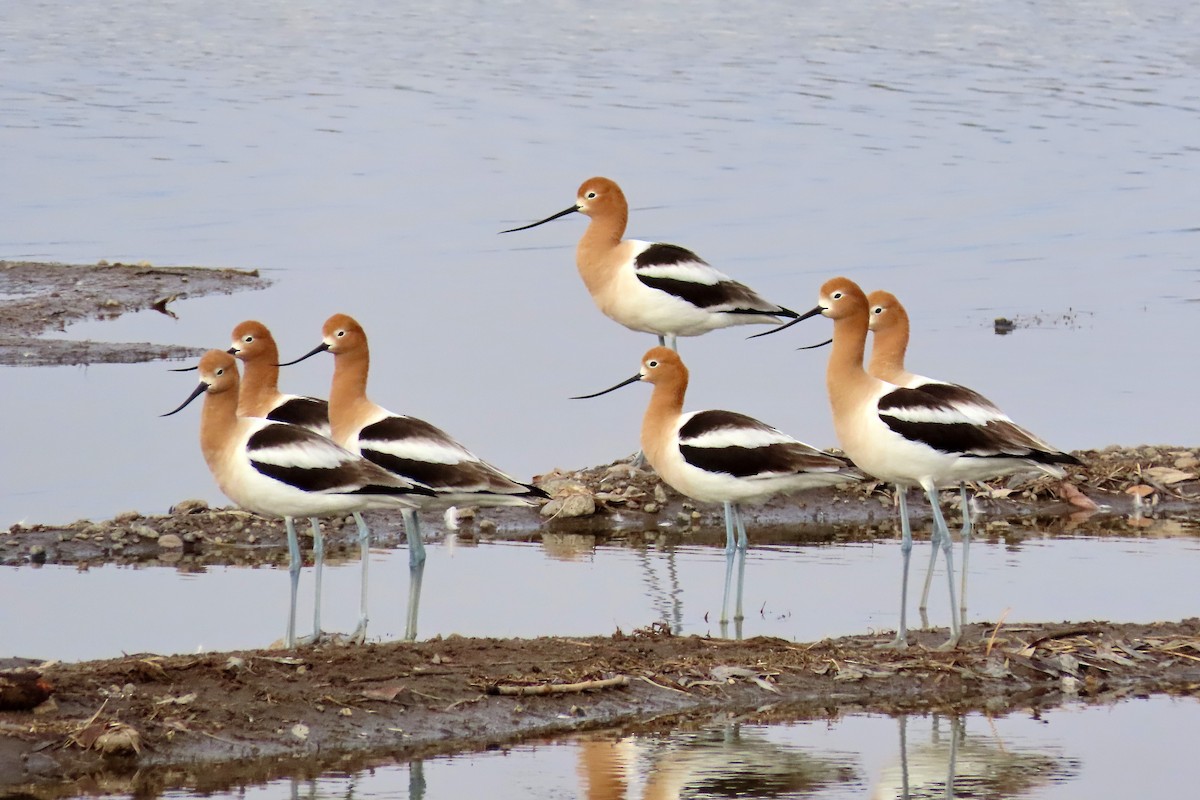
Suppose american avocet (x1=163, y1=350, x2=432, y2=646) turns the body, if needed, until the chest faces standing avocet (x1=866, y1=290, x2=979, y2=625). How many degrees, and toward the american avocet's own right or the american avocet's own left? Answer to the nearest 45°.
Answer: approximately 180°

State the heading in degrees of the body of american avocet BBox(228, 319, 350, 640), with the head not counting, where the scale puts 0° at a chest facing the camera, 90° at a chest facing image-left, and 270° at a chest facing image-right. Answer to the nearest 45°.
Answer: approximately 90°

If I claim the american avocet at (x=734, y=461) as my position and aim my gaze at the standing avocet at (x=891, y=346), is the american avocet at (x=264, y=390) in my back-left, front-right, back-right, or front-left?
back-left

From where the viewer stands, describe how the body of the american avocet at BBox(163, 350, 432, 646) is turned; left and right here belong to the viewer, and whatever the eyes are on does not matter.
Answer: facing to the left of the viewer

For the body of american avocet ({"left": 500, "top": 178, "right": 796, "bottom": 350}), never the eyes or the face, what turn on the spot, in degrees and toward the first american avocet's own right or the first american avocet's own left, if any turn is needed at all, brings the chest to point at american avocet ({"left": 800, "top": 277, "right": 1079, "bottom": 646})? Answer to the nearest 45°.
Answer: approximately 90° to the first american avocet's own left

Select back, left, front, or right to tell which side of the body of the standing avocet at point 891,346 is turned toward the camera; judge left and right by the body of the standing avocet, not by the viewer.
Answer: left

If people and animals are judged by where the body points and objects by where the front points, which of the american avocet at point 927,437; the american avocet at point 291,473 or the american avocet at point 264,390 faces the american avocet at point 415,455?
the american avocet at point 927,437

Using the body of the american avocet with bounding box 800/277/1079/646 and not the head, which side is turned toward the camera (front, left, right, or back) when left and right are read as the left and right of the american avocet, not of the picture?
left

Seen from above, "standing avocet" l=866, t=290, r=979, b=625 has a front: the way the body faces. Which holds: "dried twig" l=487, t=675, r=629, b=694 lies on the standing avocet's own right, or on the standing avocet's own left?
on the standing avocet's own left

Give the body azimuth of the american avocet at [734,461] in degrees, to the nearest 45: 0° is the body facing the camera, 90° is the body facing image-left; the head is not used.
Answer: approximately 90°

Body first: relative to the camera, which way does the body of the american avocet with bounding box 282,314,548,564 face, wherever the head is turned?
to the viewer's left

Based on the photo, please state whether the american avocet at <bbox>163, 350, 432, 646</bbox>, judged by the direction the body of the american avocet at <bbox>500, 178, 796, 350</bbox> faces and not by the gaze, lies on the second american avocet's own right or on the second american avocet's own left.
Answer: on the second american avocet's own left
